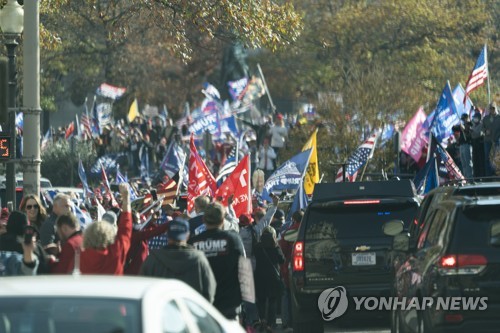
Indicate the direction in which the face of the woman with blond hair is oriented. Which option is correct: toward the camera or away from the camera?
away from the camera

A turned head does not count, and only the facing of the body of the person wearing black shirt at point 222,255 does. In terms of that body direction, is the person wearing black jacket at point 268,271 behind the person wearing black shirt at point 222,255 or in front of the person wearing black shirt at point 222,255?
in front

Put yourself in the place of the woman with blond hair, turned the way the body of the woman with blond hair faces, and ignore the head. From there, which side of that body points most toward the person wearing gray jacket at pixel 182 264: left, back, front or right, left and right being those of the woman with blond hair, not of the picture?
right

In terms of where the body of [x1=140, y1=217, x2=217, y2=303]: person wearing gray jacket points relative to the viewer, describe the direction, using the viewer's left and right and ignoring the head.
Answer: facing away from the viewer

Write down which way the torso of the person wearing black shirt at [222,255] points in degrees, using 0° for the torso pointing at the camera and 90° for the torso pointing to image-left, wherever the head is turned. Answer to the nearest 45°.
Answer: approximately 180°

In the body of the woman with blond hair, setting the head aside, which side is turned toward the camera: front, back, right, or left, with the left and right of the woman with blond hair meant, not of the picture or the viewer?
back

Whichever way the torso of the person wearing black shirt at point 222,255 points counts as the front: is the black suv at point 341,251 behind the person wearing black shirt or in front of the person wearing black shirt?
in front

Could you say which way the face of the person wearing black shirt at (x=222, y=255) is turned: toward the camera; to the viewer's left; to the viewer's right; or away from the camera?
away from the camera

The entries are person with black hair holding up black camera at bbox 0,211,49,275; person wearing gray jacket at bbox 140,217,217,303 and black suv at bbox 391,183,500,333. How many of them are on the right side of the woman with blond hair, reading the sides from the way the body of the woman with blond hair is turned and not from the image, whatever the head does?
2
